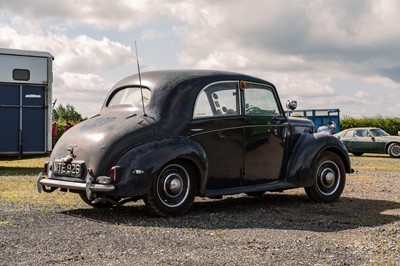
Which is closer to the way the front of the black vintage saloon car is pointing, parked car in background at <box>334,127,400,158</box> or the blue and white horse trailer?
the parked car in background

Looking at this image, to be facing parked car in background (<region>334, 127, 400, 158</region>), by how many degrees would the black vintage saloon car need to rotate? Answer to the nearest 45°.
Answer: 0° — it already faces it

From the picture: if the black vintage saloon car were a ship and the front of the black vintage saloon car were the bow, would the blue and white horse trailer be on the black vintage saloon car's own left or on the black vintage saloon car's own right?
on the black vintage saloon car's own left

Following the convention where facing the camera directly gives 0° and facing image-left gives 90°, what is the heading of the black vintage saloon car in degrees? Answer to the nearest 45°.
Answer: approximately 225°
